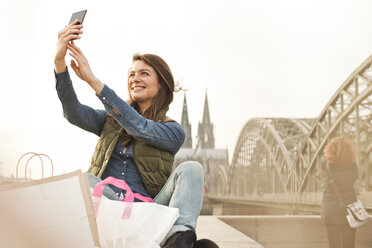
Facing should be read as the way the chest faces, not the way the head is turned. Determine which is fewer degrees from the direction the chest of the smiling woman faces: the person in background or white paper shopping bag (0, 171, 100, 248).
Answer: the white paper shopping bag

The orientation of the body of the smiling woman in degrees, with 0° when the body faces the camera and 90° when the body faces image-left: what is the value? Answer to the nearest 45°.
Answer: approximately 45°

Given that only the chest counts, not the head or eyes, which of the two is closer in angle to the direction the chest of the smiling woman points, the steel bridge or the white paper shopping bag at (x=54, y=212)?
the white paper shopping bag

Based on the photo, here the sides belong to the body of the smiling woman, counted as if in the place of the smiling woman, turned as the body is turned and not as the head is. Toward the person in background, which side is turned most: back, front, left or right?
back

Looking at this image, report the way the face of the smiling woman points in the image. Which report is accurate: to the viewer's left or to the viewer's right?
to the viewer's left

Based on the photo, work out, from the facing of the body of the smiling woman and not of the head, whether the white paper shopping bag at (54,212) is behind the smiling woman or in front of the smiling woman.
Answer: in front

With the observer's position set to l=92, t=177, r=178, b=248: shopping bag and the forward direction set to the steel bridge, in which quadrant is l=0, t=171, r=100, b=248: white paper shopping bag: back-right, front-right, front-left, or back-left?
back-left

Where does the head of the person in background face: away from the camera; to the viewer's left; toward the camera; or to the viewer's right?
away from the camera
